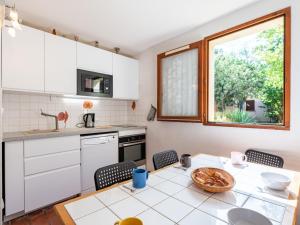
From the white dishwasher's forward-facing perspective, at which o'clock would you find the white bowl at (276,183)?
The white bowl is roughly at 11 o'clock from the white dishwasher.

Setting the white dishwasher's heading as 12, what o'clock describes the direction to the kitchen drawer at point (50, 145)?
The kitchen drawer is roughly at 2 o'clock from the white dishwasher.

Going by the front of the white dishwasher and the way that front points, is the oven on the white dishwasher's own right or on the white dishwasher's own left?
on the white dishwasher's own left

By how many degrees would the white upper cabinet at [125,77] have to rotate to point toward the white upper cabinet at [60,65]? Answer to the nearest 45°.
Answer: approximately 90° to its right

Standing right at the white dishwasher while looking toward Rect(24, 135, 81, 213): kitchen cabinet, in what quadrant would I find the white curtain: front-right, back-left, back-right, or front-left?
back-left

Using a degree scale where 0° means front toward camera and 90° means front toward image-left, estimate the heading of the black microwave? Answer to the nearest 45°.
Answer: approximately 315°

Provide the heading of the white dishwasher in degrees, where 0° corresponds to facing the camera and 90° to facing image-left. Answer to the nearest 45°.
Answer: approximately 0°

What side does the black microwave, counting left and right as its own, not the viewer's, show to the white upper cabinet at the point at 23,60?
right
